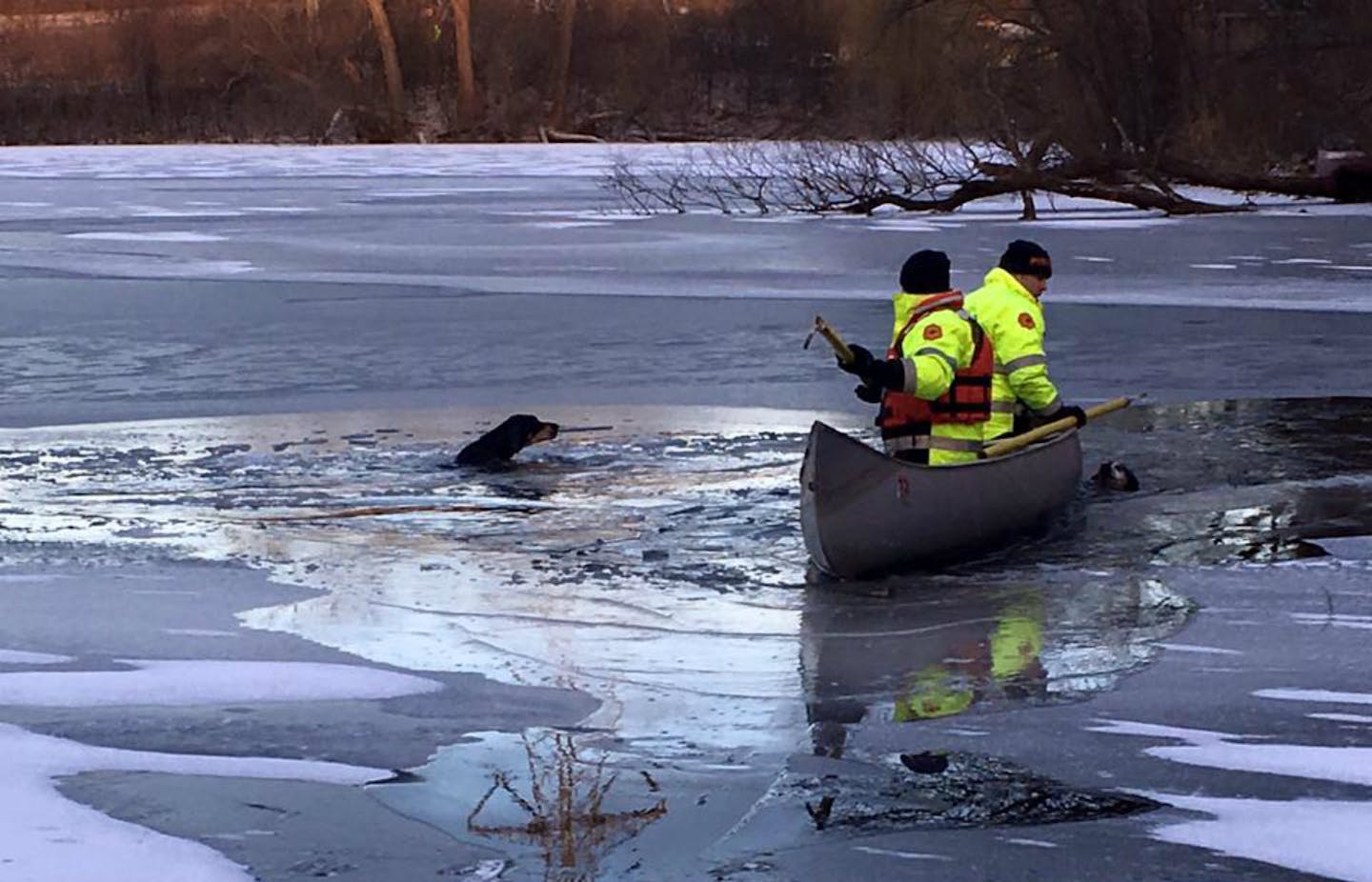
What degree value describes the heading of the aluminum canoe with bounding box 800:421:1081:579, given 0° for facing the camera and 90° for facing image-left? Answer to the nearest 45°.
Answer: approximately 45°

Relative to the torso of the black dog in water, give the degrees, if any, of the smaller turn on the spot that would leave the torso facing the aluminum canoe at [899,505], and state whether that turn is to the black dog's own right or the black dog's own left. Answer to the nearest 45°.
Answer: approximately 45° to the black dog's own right

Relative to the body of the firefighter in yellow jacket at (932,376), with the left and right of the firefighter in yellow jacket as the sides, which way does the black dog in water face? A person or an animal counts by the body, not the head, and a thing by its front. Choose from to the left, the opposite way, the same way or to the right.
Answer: the opposite way

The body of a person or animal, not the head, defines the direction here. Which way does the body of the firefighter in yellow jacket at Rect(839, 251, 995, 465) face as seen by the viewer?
to the viewer's left

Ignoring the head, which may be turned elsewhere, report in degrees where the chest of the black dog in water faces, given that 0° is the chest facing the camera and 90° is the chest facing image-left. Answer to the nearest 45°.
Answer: approximately 270°

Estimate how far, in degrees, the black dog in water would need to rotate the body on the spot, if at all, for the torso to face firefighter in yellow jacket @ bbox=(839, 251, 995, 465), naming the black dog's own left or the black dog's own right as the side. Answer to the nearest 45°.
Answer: approximately 45° to the black dog's own right
